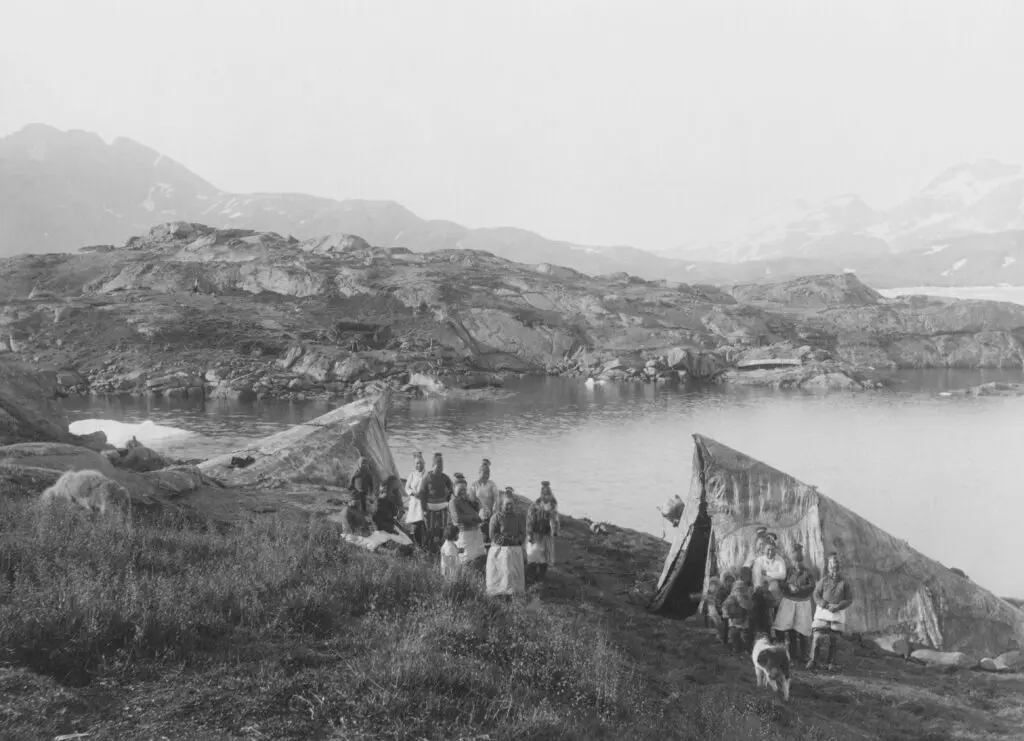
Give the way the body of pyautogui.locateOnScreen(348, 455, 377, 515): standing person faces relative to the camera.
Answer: toward the camera

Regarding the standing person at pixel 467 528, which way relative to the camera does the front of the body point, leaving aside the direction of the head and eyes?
toward the camera

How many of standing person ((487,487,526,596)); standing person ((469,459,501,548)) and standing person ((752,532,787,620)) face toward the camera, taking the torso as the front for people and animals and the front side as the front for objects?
3

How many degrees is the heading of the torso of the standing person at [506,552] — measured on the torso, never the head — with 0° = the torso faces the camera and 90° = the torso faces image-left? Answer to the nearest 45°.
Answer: approximately 0°

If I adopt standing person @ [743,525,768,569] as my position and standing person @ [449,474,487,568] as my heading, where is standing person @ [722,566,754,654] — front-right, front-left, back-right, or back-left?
front-left

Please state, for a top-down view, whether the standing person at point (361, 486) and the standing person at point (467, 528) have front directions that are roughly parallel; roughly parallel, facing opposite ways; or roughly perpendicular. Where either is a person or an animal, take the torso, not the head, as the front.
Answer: roughly parallel

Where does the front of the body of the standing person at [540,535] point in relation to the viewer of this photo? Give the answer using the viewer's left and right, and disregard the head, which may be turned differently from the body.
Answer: facing the viewer

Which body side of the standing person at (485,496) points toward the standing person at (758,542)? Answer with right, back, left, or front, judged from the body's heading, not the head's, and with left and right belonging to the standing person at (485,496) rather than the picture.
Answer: left

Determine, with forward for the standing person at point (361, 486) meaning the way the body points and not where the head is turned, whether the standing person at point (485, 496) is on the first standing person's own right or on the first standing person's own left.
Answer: on the first standing person's own left

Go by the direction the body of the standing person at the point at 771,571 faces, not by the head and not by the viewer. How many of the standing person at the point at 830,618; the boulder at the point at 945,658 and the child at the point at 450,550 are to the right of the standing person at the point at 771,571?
1

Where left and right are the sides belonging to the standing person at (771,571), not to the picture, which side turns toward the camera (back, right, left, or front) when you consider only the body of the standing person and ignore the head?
front

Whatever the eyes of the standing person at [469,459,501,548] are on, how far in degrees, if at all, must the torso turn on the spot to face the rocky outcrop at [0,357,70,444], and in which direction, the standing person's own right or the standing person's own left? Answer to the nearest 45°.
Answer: approximately 135° to the standing person's own right

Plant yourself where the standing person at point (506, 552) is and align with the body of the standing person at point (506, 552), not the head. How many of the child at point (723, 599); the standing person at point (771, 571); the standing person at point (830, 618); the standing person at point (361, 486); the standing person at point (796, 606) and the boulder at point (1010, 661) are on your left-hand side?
5

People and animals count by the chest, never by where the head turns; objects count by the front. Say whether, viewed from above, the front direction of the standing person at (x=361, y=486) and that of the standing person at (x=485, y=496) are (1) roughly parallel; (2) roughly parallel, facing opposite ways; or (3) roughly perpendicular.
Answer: roughly parallel

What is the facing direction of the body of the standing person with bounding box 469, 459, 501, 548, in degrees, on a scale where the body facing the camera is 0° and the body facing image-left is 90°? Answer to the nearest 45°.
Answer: approximately 0°

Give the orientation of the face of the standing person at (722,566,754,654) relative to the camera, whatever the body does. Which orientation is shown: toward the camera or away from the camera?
toward the camera

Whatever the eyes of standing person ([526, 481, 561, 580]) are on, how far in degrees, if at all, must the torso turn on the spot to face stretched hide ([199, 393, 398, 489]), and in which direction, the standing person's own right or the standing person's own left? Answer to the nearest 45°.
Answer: approximately 135° to the standing person's own right
